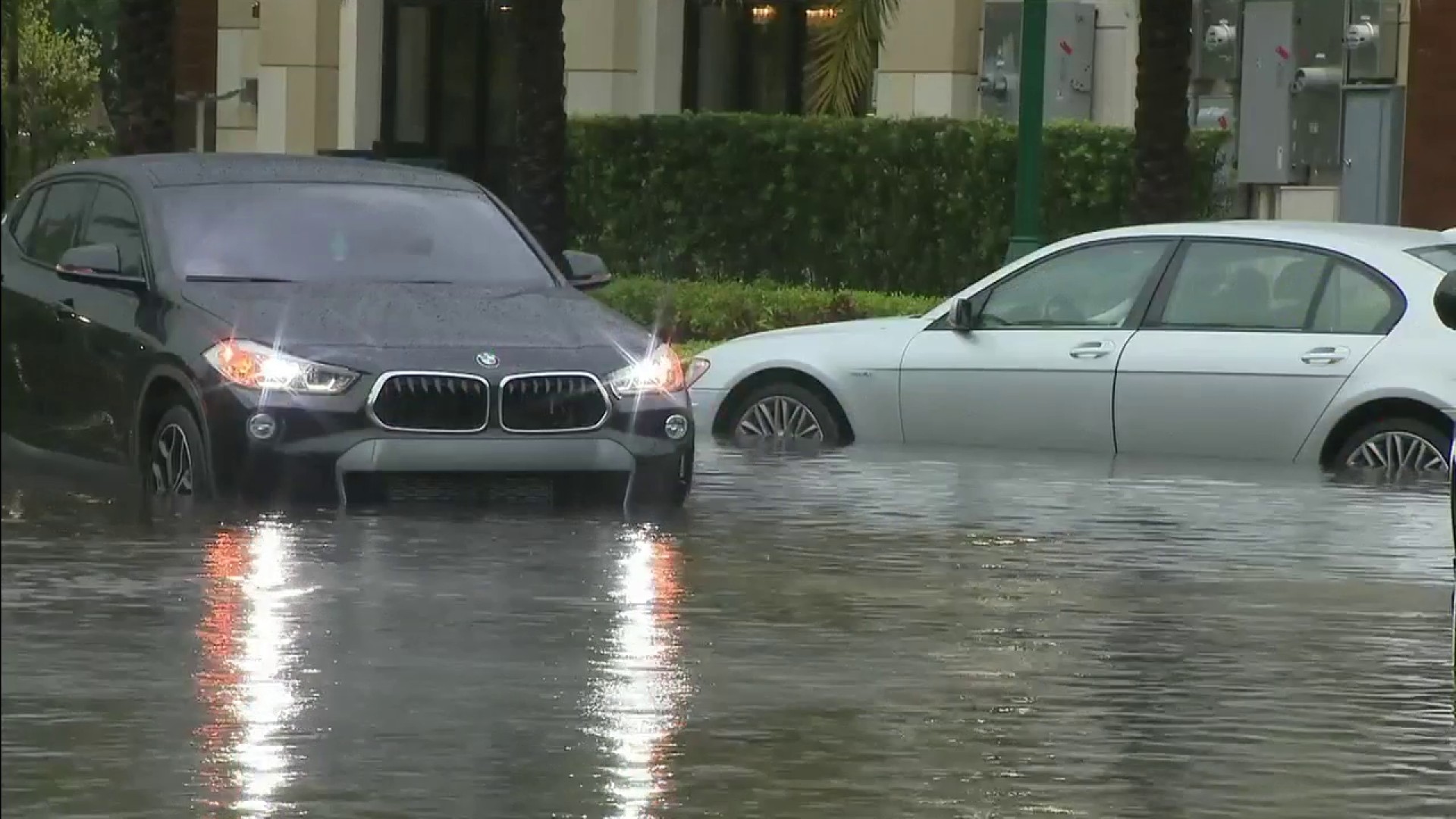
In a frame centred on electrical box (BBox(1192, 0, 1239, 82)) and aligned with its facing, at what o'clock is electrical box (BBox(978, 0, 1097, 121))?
electrical box (BBox(978, 0, 1097, 121)) is roughly at 3 o'clock from electrical box (BBox(1192, 0, 1239, 82)).

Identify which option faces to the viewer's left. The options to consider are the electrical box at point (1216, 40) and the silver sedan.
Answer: the silver sedan

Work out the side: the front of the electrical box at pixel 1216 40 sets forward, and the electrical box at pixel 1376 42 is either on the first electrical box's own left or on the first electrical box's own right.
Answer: on the first electrical box's own left

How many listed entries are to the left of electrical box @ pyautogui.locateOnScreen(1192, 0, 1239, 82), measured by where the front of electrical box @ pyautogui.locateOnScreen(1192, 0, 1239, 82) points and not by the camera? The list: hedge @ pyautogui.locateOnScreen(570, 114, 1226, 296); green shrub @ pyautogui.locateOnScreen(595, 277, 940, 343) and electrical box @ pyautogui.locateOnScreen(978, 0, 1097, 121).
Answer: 0

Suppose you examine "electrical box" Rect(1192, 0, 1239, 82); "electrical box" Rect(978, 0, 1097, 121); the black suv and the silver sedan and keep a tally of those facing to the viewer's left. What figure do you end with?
1

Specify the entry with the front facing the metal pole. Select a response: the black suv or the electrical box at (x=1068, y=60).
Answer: the electrical box

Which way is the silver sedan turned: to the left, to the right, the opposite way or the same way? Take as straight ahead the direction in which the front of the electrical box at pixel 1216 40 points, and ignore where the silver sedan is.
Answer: to the right

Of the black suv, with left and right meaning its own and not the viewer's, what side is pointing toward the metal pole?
left

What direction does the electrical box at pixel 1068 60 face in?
toward the camera

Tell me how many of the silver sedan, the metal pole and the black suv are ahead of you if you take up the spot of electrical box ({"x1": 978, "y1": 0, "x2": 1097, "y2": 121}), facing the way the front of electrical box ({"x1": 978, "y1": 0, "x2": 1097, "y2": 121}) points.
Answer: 3

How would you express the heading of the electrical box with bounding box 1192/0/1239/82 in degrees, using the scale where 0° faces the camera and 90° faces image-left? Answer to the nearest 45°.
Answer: approximately 0°

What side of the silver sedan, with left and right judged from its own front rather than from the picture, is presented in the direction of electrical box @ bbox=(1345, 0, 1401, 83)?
right

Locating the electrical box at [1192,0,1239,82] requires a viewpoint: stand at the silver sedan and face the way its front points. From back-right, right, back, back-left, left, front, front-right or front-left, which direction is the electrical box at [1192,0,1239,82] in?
right

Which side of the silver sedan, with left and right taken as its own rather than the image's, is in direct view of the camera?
left

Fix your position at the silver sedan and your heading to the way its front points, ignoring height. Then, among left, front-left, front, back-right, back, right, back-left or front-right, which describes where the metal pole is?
right

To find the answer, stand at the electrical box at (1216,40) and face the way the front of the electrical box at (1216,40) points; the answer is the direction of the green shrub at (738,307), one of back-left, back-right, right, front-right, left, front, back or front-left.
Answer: front-right

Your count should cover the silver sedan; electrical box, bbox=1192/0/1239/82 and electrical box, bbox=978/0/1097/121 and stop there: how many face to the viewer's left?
1

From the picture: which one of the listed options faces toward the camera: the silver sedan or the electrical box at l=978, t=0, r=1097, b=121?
the electrical box

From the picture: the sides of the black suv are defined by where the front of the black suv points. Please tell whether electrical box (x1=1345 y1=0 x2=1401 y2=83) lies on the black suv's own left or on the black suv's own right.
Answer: on the black suv's own left

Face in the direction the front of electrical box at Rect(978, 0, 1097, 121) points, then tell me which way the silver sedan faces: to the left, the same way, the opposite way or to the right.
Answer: to the right

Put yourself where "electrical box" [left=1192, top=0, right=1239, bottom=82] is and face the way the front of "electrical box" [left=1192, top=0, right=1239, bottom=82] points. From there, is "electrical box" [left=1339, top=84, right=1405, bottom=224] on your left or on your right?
on your left

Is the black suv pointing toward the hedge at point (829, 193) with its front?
no

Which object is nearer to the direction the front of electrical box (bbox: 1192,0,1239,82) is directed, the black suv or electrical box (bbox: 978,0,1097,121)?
the black suv
